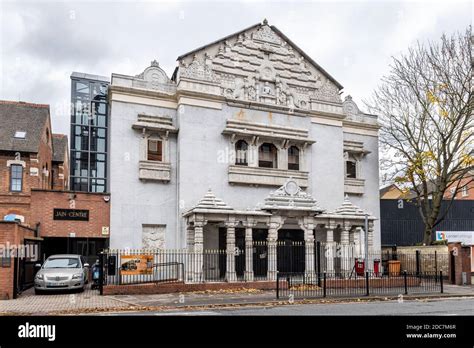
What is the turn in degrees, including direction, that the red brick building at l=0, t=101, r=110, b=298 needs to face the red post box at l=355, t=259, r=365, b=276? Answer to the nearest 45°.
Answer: approximately 90° to its left

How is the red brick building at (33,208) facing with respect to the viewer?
toward the camera

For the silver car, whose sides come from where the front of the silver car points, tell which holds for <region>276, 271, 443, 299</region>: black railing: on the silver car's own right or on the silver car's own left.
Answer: on the silver car's own left

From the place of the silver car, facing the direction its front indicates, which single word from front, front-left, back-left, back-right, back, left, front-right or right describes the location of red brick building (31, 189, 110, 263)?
back

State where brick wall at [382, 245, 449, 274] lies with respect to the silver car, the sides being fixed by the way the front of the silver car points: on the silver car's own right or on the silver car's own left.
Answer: on the silver car's own left

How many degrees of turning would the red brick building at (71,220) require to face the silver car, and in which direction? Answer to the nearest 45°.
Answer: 0° — it already faces it

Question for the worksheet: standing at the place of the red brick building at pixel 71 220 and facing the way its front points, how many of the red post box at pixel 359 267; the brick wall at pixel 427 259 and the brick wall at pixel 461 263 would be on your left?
3

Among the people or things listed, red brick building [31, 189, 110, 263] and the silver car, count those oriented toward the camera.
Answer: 2

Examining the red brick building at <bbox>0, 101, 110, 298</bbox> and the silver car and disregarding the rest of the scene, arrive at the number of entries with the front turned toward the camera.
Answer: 2

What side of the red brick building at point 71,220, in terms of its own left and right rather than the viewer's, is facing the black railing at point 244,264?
left

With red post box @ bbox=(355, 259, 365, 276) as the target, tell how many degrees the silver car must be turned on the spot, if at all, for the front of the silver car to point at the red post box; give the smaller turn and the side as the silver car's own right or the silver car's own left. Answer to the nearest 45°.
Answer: approximately 90° to the silver car's own left

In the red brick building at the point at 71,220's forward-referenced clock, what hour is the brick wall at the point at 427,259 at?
The brick wall is roughly at 9 o'clock from the red brick building.

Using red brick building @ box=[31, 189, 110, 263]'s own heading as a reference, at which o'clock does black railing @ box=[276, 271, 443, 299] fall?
The black railing is roughly at 10 o'clock from the red brick building.

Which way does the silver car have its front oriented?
toward the camera
